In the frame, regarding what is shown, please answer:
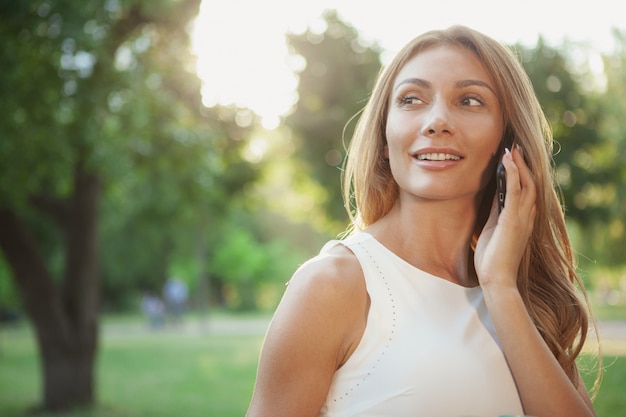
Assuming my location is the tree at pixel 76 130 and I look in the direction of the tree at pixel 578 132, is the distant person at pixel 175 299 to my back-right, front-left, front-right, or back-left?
front-left

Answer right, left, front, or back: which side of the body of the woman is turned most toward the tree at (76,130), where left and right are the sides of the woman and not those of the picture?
back

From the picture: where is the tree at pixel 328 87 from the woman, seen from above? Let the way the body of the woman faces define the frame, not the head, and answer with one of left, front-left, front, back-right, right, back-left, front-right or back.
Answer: back-left

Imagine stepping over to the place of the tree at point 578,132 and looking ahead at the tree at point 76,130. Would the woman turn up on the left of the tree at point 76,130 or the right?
left

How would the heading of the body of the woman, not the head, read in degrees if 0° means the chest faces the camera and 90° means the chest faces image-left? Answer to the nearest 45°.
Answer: approximately 315°

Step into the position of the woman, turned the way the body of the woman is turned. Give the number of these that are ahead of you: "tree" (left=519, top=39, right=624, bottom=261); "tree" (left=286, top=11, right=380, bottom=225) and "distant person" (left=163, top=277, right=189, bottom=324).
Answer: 0

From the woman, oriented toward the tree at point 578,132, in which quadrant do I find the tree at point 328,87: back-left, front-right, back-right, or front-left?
front-left

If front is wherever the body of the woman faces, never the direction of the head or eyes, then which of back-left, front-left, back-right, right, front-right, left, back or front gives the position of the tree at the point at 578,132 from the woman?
back-left

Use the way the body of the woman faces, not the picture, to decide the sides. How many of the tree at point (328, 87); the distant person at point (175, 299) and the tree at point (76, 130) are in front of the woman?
0
